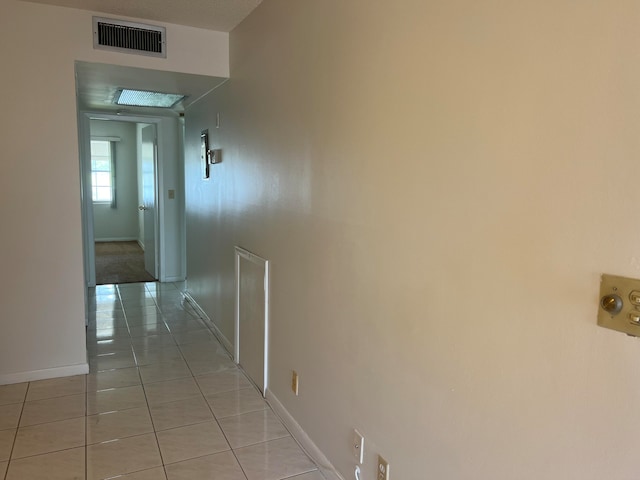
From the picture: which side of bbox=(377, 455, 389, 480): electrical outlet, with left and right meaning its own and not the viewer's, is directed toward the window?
right

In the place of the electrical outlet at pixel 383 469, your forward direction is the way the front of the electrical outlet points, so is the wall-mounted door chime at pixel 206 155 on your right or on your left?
on your right

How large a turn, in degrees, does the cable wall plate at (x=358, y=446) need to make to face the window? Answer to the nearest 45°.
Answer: approximately 90° to its right

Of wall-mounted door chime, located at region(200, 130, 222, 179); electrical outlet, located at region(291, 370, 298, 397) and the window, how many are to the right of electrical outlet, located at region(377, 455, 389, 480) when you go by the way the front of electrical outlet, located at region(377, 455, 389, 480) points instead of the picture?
3

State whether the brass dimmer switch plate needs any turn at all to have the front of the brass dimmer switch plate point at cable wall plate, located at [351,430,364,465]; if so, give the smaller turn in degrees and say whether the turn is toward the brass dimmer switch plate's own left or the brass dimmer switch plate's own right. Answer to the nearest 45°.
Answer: approximately 90° to the brass dimmer switch plate's own right

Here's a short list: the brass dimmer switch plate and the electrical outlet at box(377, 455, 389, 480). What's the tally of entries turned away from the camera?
0

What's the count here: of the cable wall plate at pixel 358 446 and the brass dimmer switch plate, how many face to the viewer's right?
0

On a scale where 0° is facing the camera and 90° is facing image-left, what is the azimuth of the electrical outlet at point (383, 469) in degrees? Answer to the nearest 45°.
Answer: approximately 45°

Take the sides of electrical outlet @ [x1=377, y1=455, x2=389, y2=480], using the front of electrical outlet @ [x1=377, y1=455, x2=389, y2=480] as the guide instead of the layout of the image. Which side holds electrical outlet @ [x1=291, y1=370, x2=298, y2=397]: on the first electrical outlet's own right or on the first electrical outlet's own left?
on the first electrical outlet's own right

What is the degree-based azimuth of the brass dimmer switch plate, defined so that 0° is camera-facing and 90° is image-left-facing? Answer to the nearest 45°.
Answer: approximately 45°

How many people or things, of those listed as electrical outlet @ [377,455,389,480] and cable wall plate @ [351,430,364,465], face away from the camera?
0
